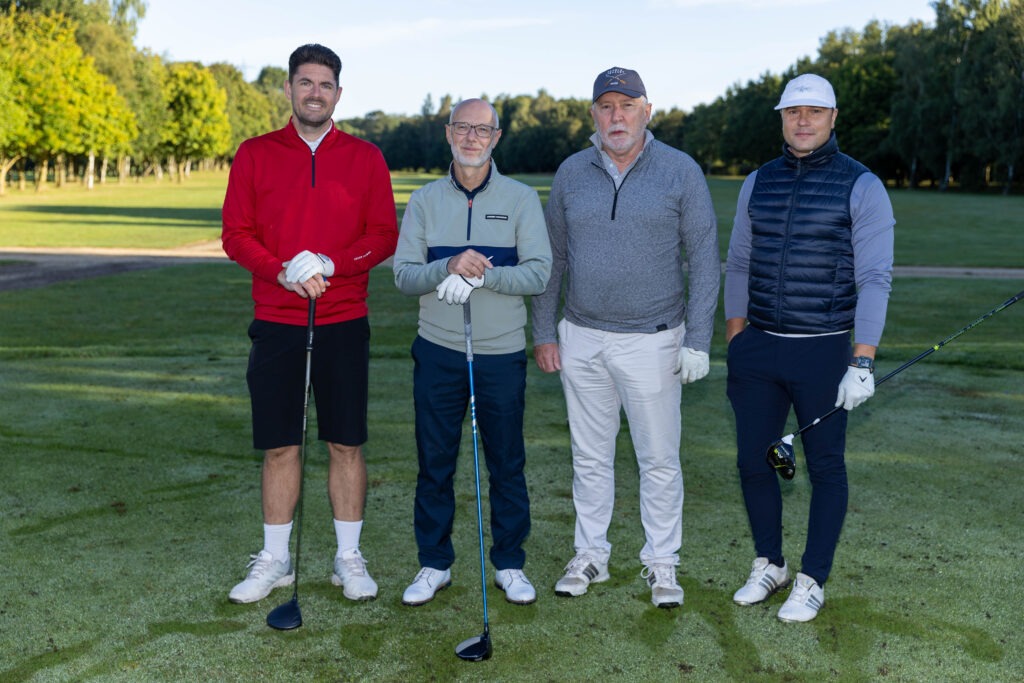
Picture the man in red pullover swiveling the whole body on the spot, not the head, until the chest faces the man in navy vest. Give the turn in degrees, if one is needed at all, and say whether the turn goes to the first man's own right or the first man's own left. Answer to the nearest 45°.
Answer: approximately 90° to the first man's own left

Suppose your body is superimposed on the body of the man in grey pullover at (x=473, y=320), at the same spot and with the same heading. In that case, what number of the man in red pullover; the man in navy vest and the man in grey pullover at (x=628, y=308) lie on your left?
2

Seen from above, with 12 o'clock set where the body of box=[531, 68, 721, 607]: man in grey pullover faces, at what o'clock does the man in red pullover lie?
The man in red pullover is roughly at 3 o'clock from the man in grey pullover.

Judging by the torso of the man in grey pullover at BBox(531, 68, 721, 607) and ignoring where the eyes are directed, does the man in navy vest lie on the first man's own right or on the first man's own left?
on the first man's own left

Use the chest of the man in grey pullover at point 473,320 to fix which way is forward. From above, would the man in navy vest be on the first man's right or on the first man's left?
on the first man's left

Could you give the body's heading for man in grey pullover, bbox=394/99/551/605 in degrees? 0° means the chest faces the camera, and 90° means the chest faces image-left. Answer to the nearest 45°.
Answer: approximately 0°

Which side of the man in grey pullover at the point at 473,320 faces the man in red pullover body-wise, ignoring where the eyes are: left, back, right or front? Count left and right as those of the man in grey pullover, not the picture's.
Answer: right

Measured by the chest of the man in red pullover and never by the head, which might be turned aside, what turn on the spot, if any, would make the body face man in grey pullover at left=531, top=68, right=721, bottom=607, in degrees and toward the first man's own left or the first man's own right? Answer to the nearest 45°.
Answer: approximately 90° to the first man's own left

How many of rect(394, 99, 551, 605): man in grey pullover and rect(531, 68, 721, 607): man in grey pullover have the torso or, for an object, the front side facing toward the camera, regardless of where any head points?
2

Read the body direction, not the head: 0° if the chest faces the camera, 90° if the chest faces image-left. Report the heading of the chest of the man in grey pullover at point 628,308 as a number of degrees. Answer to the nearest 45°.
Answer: approximately 0°
